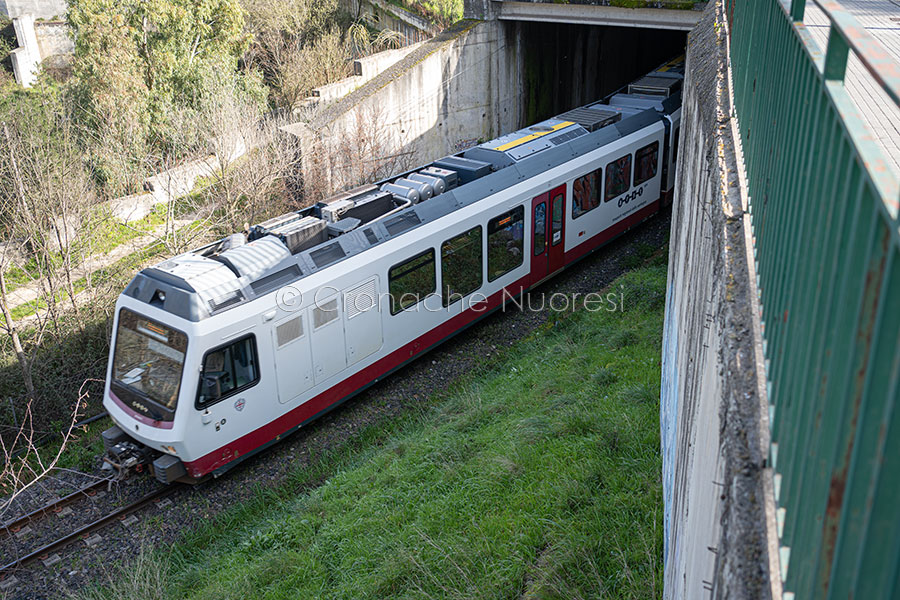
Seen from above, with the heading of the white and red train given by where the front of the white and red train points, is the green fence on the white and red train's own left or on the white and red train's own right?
on the white and red train's own left

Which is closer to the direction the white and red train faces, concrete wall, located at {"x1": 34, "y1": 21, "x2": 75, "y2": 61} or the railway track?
the railway track

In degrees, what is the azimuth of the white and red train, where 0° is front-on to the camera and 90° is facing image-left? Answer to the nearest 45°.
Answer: approximately 45°

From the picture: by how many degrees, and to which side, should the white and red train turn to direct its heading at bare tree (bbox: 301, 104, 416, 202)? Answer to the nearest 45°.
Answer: approximately 135° to its right

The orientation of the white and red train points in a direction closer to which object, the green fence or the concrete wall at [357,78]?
the green fence

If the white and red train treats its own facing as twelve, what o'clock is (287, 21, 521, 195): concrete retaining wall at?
The concrete retaining wall is roughly at 5 o'clock from the white and red train.

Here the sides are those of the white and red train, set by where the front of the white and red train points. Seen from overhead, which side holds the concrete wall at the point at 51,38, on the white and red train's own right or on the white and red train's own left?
on the white and red train's own right
